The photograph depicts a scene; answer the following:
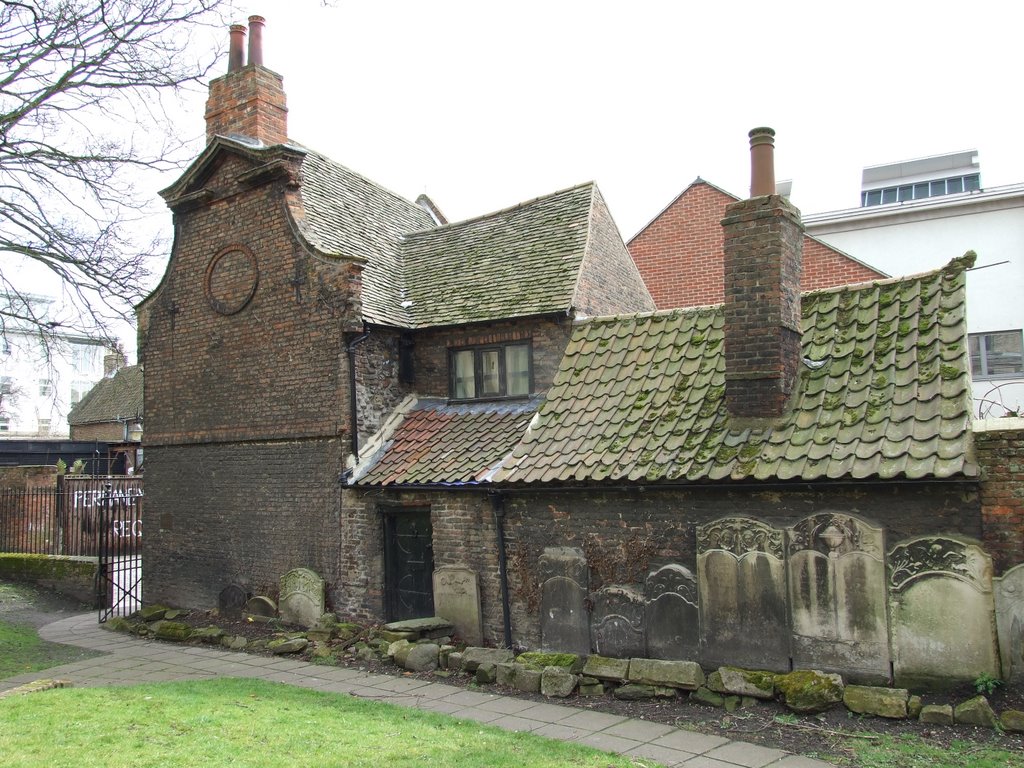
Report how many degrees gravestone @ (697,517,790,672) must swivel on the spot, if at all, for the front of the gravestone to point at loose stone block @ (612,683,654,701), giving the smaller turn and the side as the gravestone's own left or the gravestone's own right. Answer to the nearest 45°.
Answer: approximately 90° to the gravestone's own right

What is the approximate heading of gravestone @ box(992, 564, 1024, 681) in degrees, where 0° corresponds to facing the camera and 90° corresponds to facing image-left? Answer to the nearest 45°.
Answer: approximately 0°

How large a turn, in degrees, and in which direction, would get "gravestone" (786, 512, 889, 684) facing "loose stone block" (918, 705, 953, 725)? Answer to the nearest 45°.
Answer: approximately 45° to its left

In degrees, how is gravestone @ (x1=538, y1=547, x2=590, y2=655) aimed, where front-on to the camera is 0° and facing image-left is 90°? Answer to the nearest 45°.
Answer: approximately 0°

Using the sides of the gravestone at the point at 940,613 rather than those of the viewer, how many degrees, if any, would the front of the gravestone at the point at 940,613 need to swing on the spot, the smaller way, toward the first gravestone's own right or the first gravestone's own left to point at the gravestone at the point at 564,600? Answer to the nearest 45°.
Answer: approximately 90° to the first gravestone's own right

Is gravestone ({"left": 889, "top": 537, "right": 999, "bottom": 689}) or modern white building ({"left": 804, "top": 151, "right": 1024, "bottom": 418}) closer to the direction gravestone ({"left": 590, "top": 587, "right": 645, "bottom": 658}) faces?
the gravestone

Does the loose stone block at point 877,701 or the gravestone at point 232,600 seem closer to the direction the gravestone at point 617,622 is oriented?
the loose stone block

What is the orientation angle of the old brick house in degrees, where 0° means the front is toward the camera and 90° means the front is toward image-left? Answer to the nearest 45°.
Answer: approximately 45°
